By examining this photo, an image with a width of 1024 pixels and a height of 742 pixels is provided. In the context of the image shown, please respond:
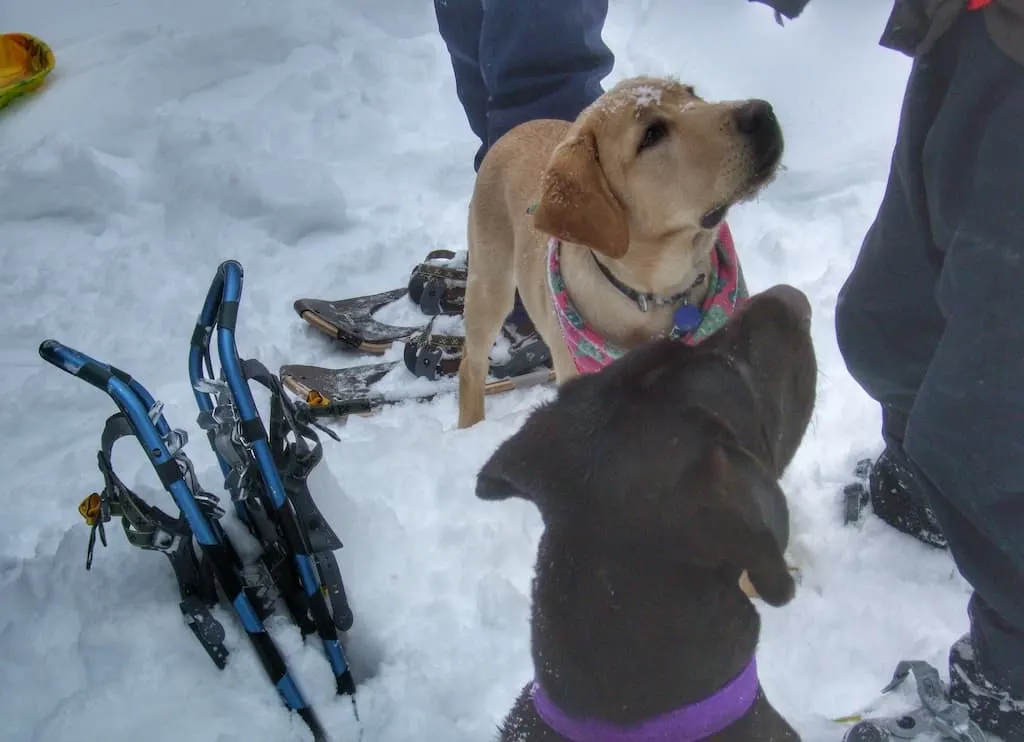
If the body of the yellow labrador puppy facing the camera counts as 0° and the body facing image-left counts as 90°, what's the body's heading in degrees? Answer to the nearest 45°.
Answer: approximately 315°

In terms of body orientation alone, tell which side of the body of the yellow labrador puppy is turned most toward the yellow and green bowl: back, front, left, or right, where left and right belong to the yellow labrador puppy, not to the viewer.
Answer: back

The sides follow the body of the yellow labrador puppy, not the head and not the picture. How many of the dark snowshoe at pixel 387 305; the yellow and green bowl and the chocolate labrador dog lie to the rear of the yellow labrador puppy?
2

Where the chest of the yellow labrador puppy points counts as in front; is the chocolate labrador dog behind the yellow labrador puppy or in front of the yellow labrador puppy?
in front

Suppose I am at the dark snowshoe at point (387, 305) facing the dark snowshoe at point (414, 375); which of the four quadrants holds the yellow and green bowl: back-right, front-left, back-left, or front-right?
back-right

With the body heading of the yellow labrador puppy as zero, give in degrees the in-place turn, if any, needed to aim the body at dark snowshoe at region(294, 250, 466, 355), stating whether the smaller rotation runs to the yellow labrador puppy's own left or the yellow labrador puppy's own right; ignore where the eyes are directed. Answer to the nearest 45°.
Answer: approximately 180°

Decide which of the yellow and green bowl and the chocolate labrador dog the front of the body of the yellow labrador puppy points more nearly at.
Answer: the chocolate labrador dog

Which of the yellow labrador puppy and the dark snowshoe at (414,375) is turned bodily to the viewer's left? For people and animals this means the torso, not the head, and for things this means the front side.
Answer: the dark snowshoe

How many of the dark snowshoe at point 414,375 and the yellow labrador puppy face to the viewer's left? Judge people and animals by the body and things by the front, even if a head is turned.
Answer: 1

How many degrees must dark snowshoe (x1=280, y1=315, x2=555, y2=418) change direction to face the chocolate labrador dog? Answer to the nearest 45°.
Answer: approximately 90° to its left

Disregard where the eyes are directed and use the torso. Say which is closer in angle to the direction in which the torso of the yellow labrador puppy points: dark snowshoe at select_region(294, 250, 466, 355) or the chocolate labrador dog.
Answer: the chocolate labrador dog

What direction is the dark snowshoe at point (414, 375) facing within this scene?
to the viewer's left
